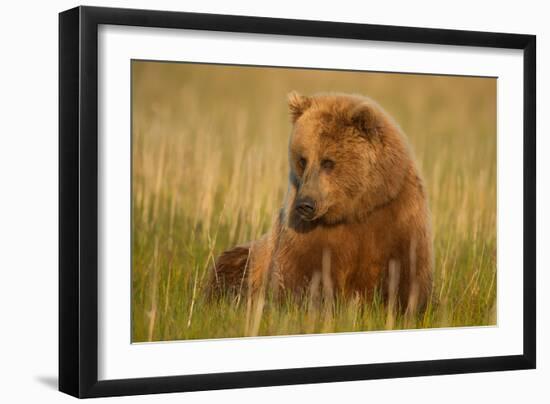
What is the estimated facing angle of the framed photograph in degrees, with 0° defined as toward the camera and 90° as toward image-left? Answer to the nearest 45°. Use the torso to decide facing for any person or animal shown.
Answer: approximately 315°
